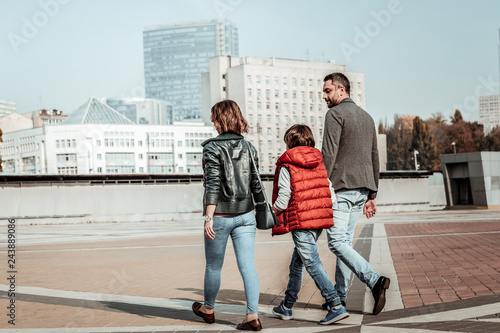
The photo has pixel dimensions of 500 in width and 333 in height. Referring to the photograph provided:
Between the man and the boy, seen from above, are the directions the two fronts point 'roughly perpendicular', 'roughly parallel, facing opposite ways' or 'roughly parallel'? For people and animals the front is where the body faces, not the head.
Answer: roughly parallel

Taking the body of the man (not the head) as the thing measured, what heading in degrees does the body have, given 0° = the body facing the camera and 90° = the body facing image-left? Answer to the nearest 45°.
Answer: approximately 135°

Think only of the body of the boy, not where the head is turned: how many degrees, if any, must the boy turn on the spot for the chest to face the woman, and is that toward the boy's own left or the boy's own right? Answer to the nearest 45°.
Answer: approximately 45° to the boy's own left

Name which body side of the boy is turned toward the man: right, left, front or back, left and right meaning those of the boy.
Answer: right

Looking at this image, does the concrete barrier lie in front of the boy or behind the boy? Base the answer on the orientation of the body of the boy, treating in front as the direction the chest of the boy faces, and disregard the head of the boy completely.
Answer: in front

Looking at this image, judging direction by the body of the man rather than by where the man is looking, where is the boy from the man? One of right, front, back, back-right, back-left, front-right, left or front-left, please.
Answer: left

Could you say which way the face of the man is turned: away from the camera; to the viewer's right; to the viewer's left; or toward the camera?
to the viewer's left

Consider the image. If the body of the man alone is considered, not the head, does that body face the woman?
no

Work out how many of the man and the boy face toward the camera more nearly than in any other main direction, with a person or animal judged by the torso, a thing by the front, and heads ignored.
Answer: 0

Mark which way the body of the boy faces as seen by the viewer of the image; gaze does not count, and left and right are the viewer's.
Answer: facing away from the viewer and to the left of the viewer

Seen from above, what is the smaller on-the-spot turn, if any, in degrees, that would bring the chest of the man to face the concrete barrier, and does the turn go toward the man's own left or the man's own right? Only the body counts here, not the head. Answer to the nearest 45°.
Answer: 0° — they already face it
